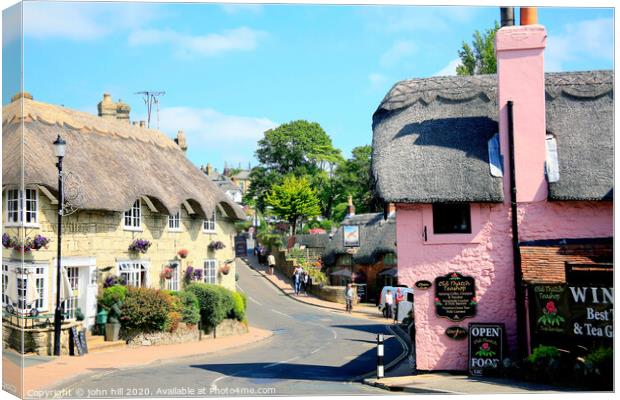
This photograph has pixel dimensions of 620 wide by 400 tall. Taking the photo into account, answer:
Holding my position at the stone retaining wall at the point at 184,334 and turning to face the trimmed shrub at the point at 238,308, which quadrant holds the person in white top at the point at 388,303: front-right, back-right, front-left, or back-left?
front-right

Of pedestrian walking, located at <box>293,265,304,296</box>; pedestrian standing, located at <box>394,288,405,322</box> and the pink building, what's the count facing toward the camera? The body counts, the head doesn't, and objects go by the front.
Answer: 3

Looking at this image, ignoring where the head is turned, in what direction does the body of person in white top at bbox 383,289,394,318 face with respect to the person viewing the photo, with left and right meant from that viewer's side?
facing the viewer and to the left of the viewer

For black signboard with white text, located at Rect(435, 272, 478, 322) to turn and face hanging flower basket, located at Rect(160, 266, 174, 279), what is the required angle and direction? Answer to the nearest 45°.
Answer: approximately 135° to its right

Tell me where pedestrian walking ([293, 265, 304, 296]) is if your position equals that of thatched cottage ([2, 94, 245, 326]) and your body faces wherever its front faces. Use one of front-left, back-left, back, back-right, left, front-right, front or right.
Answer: left

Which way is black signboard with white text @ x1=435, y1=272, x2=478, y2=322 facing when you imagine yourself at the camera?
facing the viewer

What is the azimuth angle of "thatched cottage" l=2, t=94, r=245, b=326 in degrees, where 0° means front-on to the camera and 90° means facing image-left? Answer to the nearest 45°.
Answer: approximately 315°

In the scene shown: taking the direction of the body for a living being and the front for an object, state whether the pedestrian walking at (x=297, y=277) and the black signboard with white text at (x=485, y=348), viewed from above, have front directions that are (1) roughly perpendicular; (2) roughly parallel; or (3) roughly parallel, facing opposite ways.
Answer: roughly parallel

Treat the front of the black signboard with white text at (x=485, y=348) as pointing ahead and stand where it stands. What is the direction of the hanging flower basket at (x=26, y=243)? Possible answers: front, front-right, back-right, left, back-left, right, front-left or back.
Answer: right

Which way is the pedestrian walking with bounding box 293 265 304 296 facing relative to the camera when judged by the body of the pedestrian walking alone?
toward the camera

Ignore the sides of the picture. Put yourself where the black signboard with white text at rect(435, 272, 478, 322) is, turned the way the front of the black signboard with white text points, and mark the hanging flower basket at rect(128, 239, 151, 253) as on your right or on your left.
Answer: on your right

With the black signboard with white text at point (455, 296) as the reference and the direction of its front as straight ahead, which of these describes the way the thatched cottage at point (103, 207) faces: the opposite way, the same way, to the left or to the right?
to the left

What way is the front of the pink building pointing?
toward the camera

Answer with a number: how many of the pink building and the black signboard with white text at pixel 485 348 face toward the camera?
2
